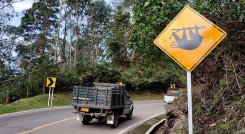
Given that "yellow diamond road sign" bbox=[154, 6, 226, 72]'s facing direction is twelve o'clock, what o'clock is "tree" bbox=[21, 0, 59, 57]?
The tree is roughly at 5 o'clock from the yellow diamond road sign.

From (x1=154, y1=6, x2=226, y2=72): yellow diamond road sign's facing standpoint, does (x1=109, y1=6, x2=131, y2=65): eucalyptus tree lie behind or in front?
behind

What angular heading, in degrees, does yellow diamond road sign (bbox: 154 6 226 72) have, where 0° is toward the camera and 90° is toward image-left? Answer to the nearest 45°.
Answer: approximately 0°

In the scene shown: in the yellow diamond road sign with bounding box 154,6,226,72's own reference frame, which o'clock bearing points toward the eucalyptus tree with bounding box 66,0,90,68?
The eucalyptus tree is roughly at 5 o'clock from the yellow diamond road sign.
